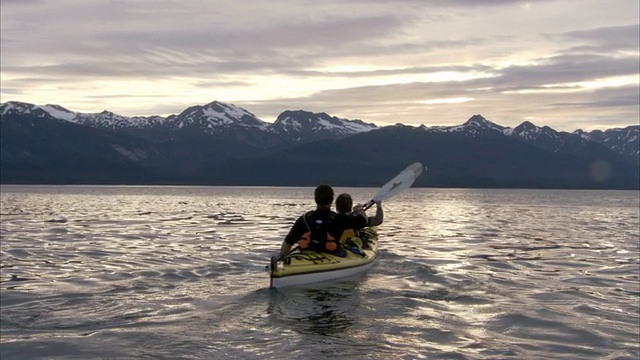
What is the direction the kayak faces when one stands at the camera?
facing away from the viewer and to the right of the viewer
